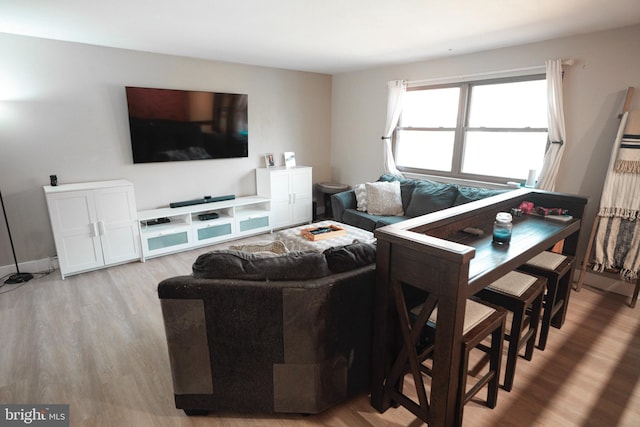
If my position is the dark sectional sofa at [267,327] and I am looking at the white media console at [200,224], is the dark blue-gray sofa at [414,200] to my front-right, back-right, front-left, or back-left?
front-right

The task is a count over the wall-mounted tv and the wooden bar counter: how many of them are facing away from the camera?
0

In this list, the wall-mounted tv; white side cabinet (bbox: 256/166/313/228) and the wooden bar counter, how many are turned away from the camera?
0

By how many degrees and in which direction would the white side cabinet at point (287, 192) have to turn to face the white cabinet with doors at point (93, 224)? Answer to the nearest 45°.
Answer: approximately 90° to its right

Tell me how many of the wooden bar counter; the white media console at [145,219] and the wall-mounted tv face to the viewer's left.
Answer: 0

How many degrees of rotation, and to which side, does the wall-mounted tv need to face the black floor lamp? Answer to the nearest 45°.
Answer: approximately 135° to its right

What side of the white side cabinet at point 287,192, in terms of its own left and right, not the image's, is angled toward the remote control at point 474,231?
front

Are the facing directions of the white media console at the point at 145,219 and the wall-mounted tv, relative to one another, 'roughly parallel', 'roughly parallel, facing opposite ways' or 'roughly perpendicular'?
roughly parallel

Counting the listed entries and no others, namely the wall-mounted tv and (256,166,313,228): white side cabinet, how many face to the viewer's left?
0

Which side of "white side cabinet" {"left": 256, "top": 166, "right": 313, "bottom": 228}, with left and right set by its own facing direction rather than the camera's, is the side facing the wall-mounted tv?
right

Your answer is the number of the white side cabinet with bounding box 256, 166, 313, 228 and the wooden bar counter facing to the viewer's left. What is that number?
0

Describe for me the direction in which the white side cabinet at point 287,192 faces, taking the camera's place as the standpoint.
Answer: facing the viewer and to the right of the viewer

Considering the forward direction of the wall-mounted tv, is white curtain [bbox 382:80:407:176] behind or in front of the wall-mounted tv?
in front
